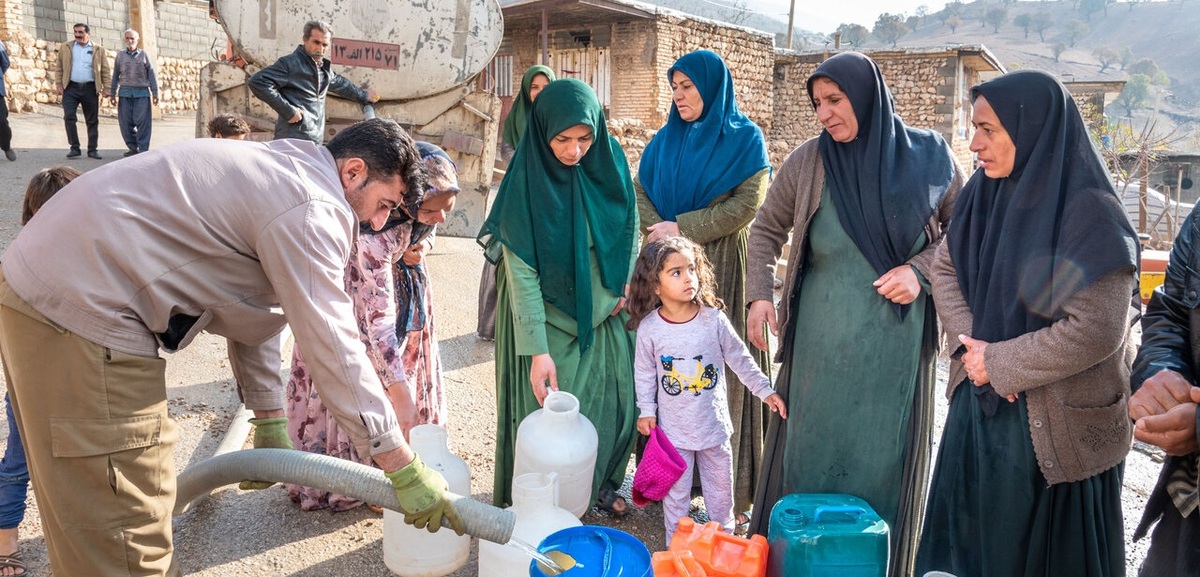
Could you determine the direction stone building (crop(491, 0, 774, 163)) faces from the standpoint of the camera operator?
facing the viewer and to the left of the viewer

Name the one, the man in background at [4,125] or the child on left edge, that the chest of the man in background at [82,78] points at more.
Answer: the child on left edge

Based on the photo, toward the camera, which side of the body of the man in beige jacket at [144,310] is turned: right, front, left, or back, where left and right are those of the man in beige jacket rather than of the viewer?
right

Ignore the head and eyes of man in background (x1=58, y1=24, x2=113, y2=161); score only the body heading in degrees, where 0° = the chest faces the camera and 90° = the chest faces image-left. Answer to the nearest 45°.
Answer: approximately 0°

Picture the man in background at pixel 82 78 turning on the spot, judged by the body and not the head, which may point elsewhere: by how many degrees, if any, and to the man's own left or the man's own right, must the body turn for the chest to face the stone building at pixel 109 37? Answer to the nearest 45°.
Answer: approximately 180°

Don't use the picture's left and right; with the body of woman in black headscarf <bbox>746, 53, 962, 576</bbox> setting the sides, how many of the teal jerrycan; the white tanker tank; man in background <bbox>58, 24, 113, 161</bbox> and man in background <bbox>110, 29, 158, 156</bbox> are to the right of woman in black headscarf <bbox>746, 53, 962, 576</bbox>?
3

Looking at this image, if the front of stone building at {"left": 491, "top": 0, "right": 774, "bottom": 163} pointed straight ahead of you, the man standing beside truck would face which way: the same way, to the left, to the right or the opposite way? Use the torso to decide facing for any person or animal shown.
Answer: to the left

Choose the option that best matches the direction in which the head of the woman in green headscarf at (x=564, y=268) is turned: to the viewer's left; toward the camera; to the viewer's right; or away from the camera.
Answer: toward the camera

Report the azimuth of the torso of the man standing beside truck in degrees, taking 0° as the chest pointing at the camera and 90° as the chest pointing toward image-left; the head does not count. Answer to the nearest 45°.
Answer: approximately 315°

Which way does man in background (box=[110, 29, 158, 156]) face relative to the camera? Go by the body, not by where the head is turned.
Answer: toward the camera

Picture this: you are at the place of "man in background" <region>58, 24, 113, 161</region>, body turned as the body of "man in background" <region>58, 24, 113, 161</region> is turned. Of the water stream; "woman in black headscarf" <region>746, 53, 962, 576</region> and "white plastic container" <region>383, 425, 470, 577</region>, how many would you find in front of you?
3

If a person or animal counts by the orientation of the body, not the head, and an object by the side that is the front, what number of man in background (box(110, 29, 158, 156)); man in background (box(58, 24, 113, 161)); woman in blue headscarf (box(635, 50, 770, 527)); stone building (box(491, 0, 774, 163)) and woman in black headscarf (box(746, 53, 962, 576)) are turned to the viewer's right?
0

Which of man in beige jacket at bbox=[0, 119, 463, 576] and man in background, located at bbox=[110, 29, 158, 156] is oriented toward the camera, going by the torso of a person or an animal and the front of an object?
the man in background

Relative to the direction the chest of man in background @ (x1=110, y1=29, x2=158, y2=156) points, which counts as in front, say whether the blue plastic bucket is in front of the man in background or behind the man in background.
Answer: in front

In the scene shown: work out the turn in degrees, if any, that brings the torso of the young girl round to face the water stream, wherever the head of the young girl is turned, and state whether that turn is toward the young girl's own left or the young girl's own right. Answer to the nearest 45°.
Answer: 0° — they already face it

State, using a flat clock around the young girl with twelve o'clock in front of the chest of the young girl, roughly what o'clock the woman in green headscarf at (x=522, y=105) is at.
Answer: The woman in green headscarf is roughly at 5 o'clock from the young girl.

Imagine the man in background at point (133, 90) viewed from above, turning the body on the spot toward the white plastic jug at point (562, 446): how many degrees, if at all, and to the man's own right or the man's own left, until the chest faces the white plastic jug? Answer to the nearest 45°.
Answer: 0° — they already face it

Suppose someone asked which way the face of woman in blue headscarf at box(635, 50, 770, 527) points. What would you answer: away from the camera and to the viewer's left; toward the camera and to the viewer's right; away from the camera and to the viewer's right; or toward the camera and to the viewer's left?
toward the camera and to the viewer's left

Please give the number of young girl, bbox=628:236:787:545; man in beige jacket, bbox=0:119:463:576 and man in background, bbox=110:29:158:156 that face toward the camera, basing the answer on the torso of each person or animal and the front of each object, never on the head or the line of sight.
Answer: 2

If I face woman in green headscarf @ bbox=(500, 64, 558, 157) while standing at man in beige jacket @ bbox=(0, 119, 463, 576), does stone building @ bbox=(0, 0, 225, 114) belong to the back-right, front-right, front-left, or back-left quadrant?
front-left
